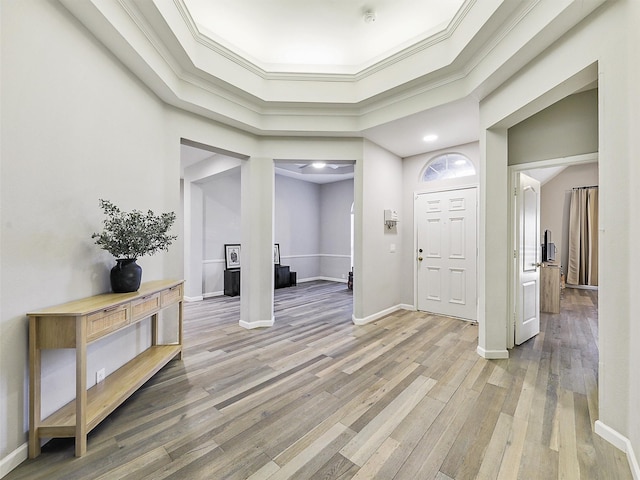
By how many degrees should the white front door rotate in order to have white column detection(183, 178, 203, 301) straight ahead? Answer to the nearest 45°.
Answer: approximately 45° to its right

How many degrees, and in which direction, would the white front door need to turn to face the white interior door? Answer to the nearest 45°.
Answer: approximately 90° to its left

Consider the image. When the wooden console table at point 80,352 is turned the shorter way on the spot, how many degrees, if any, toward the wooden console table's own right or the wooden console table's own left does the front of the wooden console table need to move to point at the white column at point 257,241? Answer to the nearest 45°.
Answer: approximately 90° to the wooden console table's own left

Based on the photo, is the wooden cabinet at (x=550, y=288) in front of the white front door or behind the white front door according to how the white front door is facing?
behind

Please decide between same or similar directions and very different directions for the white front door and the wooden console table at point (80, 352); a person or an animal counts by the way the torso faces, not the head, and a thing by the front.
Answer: very different directions

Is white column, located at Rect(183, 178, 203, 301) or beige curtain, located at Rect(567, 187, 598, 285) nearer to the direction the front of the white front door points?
the white column

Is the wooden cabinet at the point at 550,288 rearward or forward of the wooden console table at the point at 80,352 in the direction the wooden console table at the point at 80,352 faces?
forward

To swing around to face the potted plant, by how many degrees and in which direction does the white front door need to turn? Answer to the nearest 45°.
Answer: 0° — it already faces it

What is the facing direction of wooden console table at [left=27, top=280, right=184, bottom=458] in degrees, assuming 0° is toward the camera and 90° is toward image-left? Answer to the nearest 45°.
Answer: approximately 315°

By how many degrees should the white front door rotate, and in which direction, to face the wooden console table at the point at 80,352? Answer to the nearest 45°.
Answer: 0° — it already faces it

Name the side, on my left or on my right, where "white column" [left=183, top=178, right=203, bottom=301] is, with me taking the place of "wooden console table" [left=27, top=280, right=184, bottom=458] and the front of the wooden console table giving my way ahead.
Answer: on my left
